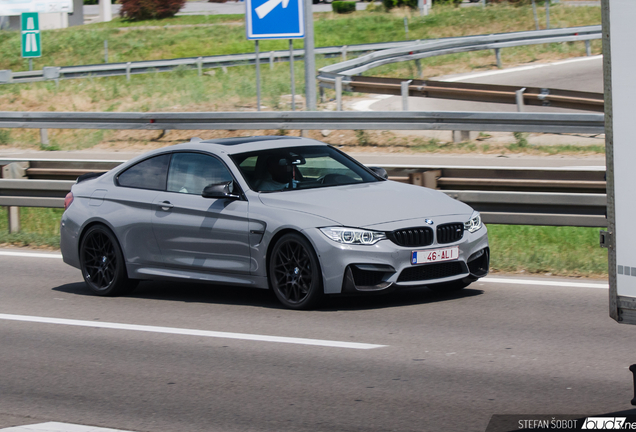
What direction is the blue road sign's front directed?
toward the camera

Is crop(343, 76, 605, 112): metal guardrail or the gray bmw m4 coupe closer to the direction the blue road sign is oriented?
the gray bmw m4 coupe

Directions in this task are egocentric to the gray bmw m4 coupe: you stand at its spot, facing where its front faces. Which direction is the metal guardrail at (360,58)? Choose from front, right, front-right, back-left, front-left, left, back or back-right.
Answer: back-left

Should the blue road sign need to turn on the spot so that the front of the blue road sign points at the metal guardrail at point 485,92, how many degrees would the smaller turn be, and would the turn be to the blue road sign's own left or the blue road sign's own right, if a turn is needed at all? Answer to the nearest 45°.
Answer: approximately 135° to the blue road sign's own left

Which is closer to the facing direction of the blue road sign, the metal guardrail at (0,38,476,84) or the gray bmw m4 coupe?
the gray bmw m4 coupe

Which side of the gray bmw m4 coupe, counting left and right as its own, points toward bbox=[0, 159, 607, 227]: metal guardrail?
left

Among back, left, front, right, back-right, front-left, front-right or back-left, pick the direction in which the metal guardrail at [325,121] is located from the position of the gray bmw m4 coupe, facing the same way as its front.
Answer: back-left
